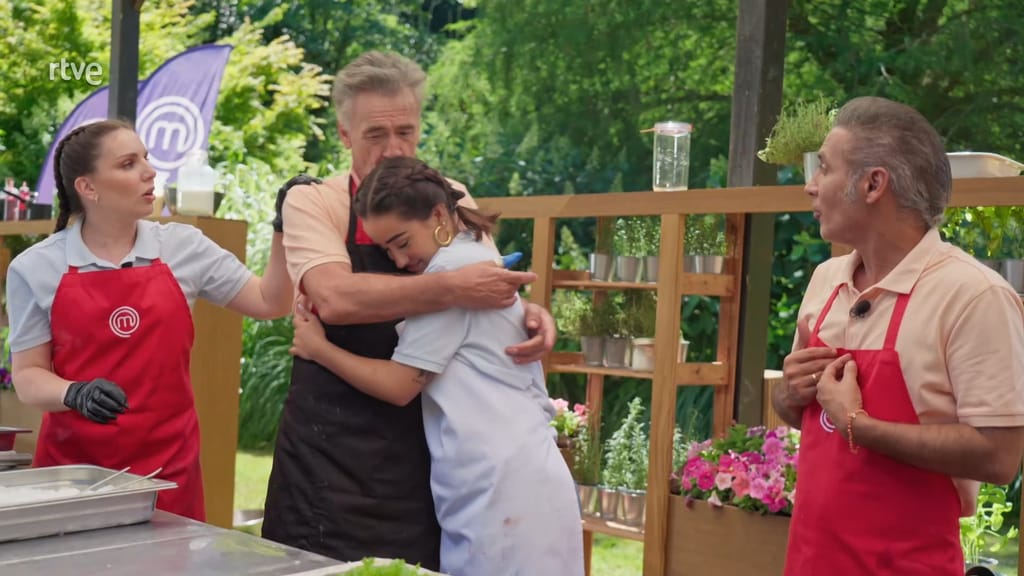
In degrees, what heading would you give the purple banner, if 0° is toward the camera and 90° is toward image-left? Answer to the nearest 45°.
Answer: approximately 0°

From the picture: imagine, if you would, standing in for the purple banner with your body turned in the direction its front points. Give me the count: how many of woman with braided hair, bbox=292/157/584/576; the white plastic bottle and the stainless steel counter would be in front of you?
3

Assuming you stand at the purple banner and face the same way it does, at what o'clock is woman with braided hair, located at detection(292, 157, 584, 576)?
The woman with braided hair is roughly at 12 o'clock from the purple banner.

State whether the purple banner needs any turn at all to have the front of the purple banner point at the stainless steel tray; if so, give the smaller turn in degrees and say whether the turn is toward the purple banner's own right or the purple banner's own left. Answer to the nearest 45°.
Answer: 0° — it already faces it

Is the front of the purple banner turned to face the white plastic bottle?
yes

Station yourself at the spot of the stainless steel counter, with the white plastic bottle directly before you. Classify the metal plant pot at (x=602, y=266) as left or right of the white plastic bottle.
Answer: right
